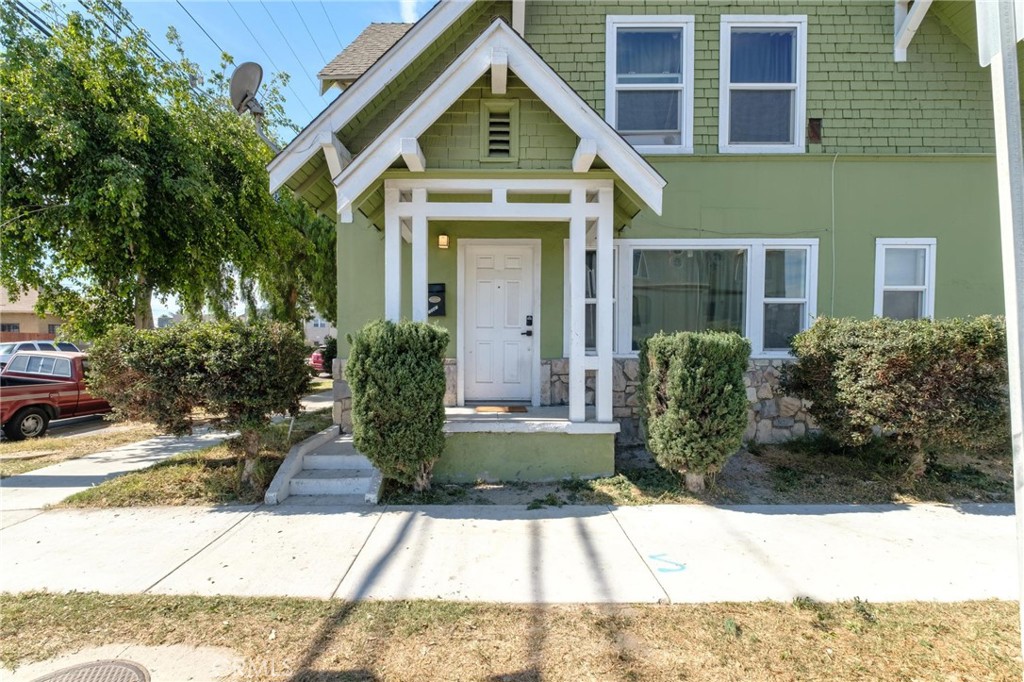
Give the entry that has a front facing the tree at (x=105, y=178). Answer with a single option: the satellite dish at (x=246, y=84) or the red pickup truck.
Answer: the satellite dish

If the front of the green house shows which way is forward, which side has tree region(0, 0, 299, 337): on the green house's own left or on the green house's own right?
on the green house's own right

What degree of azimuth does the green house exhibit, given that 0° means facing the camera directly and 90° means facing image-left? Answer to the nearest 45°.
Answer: approximately 0°

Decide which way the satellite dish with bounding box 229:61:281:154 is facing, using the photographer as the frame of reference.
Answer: facing away from the viewer and to the left of the viewer

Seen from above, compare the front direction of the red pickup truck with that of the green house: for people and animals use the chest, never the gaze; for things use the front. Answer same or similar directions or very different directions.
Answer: very different directions

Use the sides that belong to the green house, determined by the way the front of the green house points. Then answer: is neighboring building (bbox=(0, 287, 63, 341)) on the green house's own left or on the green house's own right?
on the green house's own right

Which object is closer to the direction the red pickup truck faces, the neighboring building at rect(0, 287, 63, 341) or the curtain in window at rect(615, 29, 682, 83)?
the neighboring building
